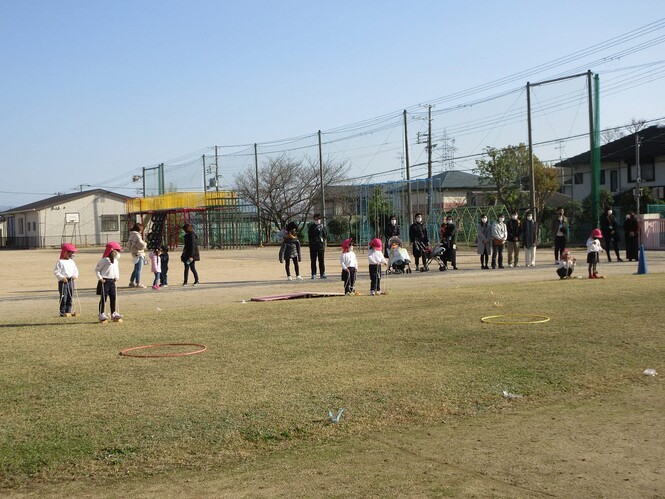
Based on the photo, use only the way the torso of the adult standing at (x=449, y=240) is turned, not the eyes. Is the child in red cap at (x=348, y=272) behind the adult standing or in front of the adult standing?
in front

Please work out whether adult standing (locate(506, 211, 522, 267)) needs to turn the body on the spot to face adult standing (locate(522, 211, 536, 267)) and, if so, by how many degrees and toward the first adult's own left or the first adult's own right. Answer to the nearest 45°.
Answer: approximately 135° to the first adult's own left

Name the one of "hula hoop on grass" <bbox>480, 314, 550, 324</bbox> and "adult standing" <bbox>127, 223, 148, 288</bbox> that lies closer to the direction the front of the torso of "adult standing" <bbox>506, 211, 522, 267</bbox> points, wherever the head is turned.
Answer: the hula hoop on grass

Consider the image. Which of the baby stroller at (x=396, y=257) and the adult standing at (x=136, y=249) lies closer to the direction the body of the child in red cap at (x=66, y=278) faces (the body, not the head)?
the baby stroller
